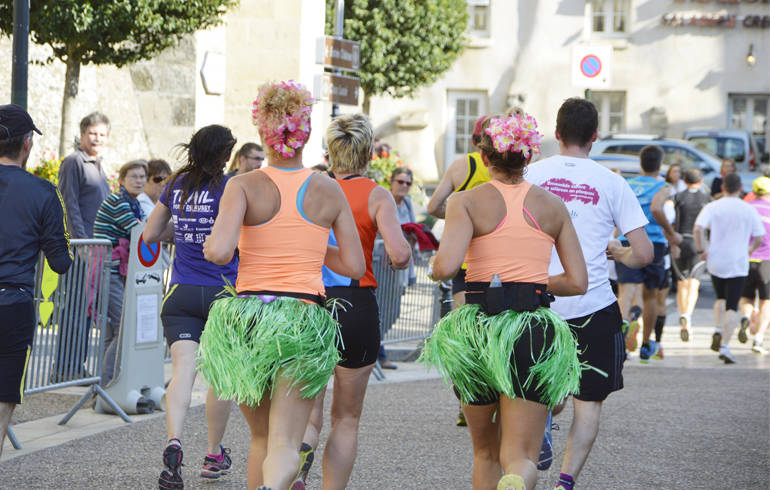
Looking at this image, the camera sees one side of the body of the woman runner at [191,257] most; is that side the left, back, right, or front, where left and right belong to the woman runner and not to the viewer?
back

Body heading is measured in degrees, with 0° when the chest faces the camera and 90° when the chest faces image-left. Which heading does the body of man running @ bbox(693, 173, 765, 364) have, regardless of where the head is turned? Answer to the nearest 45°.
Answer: approximately 180°

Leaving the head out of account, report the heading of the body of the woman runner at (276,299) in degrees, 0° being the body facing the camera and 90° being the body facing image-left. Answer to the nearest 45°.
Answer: approximately 180°

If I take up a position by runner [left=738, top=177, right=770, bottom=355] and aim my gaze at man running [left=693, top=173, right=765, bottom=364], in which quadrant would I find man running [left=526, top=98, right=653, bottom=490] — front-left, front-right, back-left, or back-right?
front-left

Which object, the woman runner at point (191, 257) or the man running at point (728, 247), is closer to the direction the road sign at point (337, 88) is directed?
the woman runner

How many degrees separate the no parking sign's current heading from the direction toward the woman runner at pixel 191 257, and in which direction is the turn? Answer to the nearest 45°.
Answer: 0° — it already faces them

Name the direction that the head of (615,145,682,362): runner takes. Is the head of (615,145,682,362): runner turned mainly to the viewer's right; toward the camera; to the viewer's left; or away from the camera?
away from the camera

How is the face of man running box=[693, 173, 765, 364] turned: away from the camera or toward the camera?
away from the camera

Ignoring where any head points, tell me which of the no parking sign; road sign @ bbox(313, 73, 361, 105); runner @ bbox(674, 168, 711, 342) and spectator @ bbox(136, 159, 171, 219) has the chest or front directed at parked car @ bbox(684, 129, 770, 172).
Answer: the runner

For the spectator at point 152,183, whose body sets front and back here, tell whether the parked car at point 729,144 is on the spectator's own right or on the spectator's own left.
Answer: on the spectator's own left

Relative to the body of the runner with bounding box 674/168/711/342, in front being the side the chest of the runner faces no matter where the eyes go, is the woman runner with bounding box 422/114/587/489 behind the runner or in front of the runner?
behind

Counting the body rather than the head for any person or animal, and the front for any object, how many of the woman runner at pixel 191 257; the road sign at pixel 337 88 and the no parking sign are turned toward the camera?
2

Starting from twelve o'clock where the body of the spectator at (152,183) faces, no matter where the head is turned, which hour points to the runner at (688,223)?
The runner is roughly at 9 o'clock from the spectator.

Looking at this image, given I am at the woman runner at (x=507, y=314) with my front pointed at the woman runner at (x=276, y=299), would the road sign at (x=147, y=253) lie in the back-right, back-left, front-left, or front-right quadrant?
front-right

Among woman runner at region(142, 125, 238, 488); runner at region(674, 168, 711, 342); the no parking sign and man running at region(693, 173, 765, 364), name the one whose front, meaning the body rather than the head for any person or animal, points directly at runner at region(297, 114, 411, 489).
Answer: the no parking sign

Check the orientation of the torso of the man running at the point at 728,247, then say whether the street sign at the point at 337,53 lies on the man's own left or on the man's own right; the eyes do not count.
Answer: on the man's own left

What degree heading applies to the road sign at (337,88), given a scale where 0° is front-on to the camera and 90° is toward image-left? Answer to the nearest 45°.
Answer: approximately 0°
